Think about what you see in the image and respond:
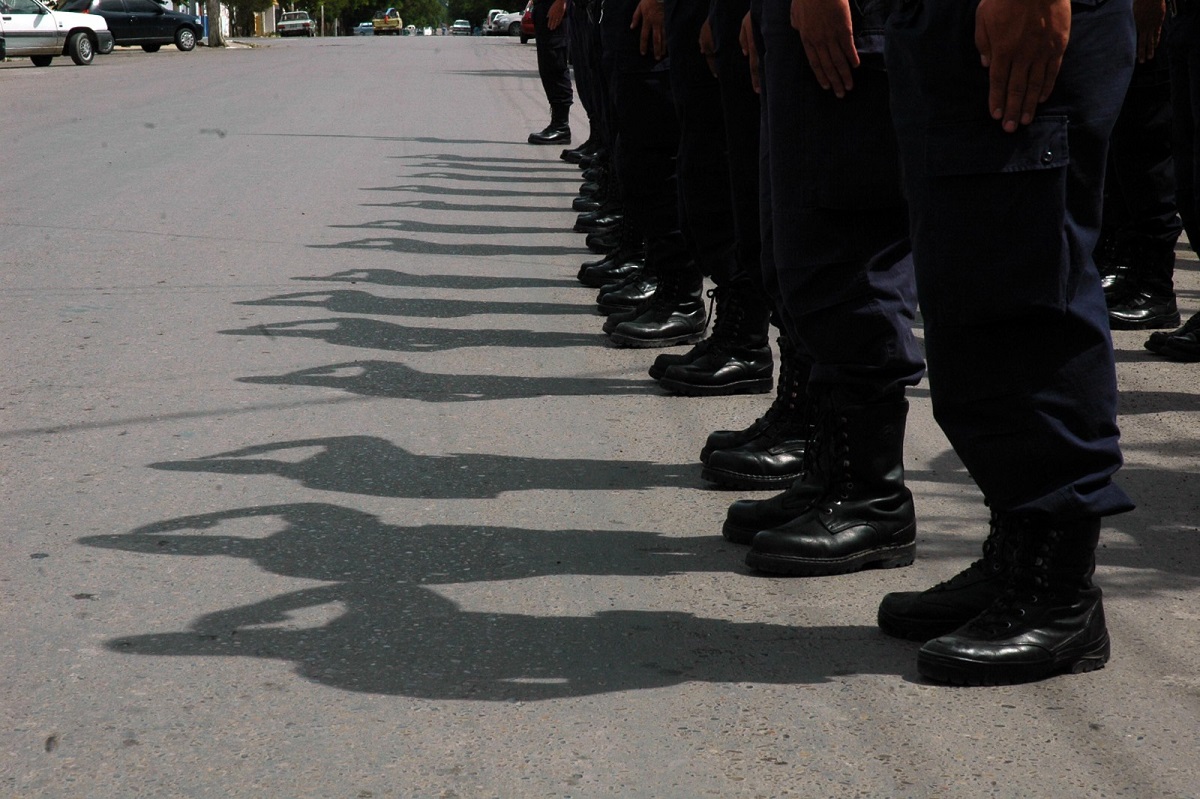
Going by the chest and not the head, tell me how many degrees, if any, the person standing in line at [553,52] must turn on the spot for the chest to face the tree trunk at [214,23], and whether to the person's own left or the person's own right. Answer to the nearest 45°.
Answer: approximately 90° to the person's own right

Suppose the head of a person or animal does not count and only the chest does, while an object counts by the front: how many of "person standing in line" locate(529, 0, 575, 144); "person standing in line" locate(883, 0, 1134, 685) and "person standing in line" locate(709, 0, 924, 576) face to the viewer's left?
3

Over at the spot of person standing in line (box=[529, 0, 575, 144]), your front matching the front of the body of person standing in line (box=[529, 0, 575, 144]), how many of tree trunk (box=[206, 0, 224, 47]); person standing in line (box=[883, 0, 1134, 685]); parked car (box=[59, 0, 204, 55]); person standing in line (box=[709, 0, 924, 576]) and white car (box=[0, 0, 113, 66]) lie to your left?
2

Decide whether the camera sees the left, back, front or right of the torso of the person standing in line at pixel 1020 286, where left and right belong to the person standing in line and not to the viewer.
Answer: left

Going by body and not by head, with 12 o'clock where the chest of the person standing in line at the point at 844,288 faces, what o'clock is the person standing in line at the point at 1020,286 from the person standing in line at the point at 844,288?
the person standing in line at the point at 1020,286 is roughly at 8 o'clock from the person standing in line at the point at 844,288.

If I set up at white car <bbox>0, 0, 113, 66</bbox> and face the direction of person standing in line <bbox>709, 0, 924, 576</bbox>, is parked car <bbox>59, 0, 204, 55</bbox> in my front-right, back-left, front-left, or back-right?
back-left

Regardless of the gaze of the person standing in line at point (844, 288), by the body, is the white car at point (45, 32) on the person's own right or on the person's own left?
on the person's own right

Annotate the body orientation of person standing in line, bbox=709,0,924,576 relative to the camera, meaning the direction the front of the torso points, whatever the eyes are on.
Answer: to the viewer's left

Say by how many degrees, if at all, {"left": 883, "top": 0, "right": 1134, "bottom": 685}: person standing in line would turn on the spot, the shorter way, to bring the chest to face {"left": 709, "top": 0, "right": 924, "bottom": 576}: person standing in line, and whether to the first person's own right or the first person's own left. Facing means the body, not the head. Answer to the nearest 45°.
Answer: approximately 45° to the first person's own right

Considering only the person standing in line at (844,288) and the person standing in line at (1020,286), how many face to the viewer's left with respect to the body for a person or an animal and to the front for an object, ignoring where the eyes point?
2

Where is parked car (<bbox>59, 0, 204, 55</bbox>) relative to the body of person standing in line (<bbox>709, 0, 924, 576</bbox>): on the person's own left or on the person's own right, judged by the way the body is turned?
on the person's own right

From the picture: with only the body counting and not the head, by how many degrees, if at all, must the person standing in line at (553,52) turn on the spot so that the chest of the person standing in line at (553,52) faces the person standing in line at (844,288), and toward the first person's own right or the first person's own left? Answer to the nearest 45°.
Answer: approximately 90° to the first person's own left

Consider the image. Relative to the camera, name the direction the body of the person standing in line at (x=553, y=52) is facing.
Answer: to the viewer's left

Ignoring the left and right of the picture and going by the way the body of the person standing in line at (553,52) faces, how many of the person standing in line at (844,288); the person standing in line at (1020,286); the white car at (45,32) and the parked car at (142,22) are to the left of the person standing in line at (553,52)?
2

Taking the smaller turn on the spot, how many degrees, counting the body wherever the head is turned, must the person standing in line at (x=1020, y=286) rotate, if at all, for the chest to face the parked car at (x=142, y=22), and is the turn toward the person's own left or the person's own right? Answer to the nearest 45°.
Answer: approximately 45° to the person's own right
